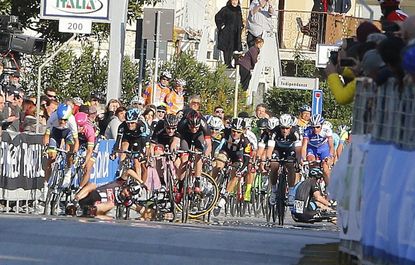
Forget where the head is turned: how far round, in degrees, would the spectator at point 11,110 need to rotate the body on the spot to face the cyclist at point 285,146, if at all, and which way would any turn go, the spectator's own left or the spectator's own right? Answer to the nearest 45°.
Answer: approximately 45° to the spectator's own left

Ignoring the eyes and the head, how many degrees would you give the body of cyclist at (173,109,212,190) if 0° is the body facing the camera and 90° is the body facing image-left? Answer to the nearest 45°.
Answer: approximately 0°

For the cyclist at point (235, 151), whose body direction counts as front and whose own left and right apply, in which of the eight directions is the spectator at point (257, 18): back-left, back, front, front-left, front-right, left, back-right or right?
back

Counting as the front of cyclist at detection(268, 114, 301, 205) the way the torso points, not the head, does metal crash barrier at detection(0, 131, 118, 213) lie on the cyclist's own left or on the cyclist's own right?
on the cyclist's own right

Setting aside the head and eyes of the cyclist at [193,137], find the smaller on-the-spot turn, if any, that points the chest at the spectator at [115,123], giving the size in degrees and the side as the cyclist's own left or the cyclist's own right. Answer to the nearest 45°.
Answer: approximately 135° to the cyclist's own right

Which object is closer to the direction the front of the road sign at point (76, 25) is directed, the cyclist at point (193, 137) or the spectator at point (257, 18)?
the cyclist

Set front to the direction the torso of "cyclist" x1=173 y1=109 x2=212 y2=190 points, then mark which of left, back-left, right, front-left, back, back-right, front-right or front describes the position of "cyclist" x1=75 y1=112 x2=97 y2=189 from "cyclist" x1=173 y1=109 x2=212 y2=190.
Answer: right
